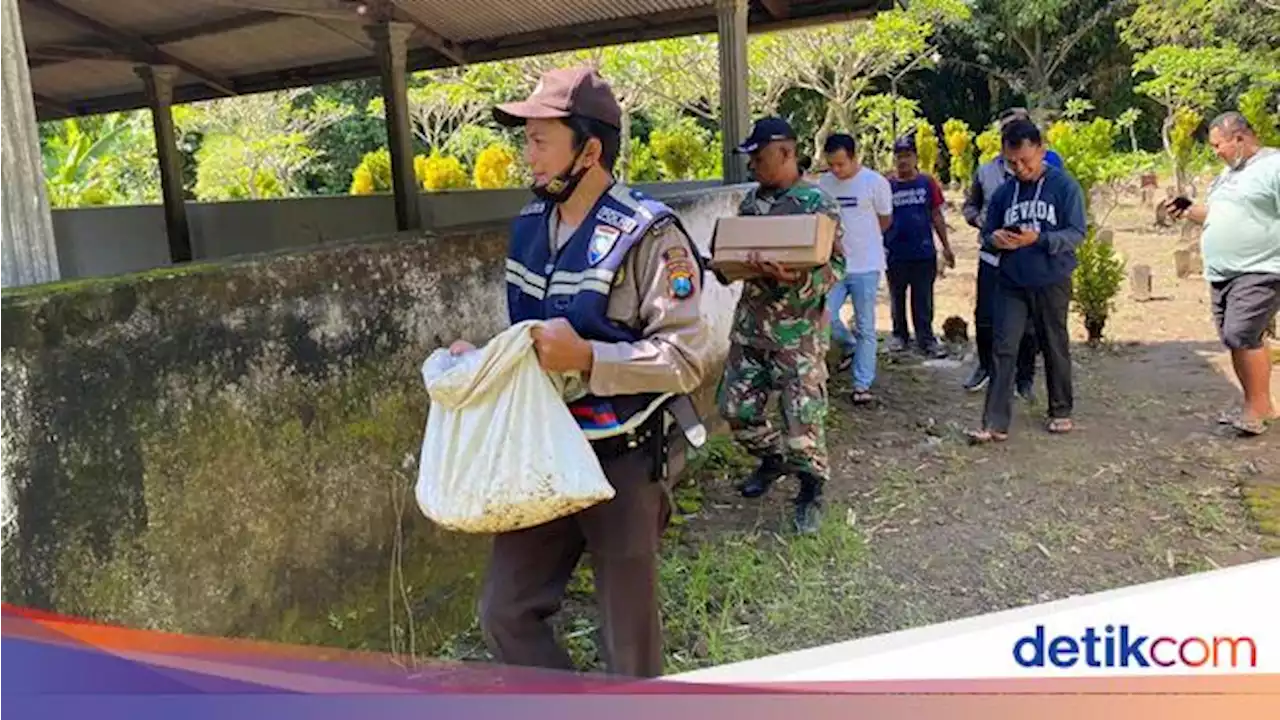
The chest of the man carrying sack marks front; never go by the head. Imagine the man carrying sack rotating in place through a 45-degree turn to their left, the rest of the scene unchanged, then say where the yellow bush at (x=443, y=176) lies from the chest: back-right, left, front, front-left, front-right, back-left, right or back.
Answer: back

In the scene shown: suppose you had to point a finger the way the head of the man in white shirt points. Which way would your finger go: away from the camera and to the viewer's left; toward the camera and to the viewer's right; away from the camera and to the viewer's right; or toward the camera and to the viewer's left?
toward the camera and to the viewer's left

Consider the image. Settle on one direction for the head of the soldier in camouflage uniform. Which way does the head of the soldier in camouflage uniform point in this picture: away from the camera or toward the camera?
toward the camera

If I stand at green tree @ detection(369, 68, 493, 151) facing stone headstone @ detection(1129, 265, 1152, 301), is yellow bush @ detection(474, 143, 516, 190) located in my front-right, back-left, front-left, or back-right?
front-right

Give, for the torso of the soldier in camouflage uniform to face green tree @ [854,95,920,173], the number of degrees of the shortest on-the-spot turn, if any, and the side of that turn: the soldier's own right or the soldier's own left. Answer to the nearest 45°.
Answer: approximately 135° to the soldier's own right

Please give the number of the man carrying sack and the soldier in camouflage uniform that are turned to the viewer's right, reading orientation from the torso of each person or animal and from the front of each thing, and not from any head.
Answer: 0

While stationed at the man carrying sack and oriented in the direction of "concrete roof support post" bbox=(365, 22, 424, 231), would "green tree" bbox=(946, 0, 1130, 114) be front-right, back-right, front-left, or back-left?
front-right

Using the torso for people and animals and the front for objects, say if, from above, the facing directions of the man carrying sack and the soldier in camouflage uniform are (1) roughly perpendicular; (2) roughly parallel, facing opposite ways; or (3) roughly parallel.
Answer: roughly parallel

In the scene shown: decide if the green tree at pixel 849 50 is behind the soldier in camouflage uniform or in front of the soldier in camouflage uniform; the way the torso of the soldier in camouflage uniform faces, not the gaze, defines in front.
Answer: behind

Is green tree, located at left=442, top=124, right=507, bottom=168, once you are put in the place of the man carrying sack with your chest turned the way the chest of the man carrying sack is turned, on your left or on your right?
on your right

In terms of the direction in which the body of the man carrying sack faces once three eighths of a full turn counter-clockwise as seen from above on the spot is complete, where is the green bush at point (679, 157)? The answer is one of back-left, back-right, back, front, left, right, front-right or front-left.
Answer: left

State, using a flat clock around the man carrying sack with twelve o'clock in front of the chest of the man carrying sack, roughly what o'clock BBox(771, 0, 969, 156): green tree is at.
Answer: The green tree is roughly at 5 o'clock from the man carrying sack.

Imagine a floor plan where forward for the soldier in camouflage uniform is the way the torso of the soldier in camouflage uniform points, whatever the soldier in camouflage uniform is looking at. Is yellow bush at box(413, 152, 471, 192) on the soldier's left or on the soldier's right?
on the soldier's right

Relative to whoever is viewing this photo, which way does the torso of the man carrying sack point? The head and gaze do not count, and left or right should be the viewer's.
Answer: facing the viewer and to the left of the viewer
